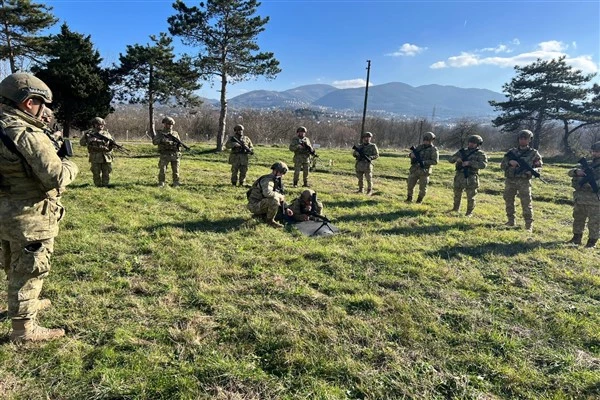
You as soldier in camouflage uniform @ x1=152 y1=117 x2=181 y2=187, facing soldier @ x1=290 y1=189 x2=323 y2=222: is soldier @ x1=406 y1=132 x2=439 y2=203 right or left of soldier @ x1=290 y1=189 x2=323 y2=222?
left

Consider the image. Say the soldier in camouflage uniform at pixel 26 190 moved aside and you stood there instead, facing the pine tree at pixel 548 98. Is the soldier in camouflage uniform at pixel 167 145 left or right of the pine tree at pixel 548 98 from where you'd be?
left

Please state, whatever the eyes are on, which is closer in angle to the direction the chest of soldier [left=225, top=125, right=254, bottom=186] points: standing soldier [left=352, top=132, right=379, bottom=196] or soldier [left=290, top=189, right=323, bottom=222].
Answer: the soldier

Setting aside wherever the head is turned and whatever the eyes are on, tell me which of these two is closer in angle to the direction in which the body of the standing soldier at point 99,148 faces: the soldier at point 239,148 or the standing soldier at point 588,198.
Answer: the standing soldier

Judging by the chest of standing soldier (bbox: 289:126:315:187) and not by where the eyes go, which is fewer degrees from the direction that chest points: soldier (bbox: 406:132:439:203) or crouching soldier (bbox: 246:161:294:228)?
the crouching soldier

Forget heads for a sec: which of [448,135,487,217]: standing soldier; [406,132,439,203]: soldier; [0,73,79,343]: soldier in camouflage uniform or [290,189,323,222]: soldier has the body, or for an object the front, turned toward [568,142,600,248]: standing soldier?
the soldier in camouflage uniform

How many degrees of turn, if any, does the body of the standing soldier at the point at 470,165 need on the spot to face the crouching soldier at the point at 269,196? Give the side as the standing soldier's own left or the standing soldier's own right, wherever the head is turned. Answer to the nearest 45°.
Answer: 0° — they already face them

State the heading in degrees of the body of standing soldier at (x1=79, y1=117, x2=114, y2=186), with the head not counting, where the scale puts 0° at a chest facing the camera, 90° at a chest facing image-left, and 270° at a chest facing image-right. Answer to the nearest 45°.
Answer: approximately 315°

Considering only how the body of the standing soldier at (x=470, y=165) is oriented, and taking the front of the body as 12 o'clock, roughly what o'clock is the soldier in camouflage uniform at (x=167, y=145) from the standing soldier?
The soldier in camouflage uniform is roughly at 1 o'clock from the standing soldier.

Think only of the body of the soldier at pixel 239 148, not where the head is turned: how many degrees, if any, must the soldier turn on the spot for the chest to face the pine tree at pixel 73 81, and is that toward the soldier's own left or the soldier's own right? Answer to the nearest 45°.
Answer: approximately 135° to the soldier's own right
